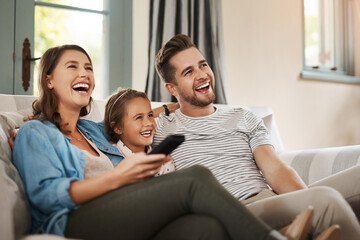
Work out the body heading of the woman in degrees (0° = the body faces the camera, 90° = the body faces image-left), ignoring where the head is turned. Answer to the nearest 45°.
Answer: approximately 315°

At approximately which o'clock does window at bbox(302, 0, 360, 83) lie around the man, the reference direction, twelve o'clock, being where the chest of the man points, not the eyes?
The window is roughly at 8 o'clock from the man.

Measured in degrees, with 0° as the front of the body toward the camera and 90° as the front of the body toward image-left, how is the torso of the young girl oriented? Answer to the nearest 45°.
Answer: approximately 315°

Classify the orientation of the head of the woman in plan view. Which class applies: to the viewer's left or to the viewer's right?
to the viewer's right
